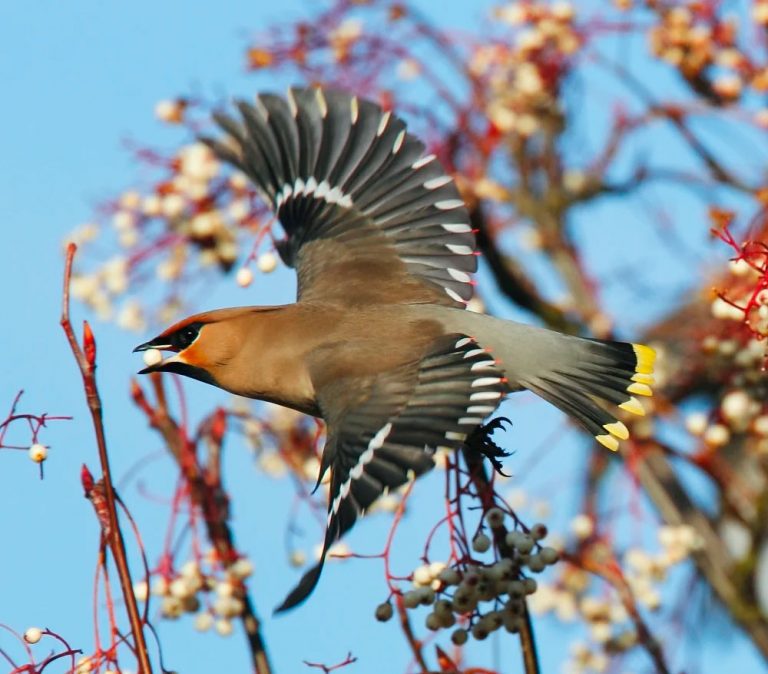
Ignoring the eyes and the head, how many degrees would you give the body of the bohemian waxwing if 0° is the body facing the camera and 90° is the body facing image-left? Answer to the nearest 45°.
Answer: approximately 90°
